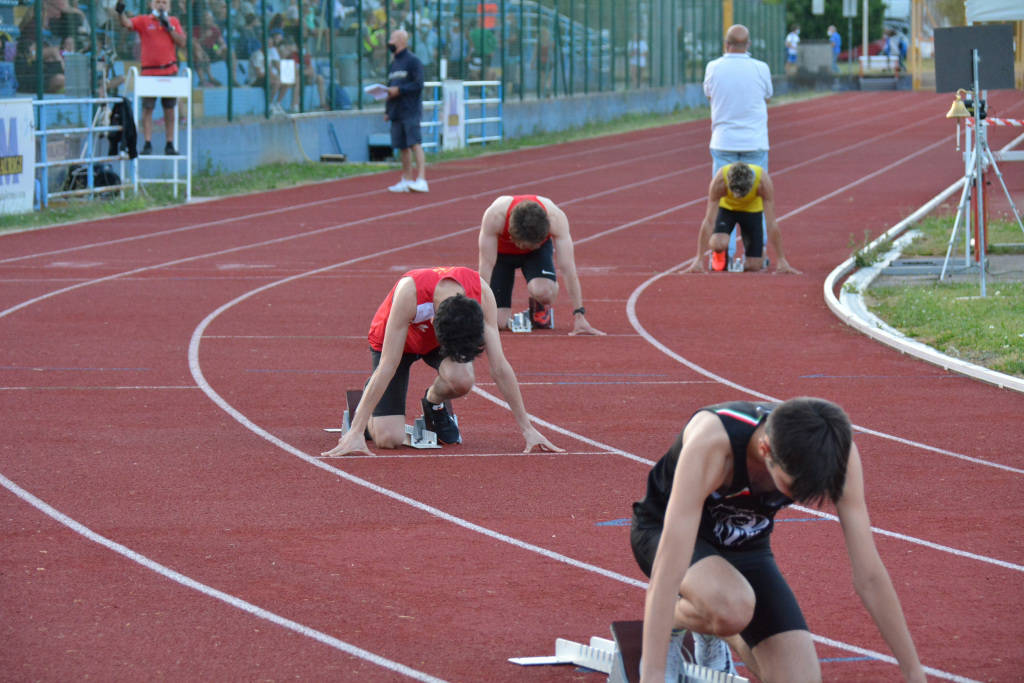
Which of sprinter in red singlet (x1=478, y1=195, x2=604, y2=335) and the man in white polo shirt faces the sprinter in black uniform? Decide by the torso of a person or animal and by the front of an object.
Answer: the sprinter in red singlet

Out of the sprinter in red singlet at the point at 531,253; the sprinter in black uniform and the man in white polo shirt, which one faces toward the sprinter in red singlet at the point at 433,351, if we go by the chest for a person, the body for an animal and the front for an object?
the sprinter in red singlet at the point at 531,253

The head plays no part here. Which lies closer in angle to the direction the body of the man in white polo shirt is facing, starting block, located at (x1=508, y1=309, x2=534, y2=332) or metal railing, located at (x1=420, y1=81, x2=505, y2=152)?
the metal railing

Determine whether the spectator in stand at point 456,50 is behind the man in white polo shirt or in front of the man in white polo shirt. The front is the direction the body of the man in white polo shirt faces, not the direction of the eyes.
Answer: in front

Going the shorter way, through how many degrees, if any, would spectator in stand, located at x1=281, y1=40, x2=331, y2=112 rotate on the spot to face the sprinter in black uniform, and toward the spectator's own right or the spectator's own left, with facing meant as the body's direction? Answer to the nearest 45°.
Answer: approximately 45° to the spectator's own right

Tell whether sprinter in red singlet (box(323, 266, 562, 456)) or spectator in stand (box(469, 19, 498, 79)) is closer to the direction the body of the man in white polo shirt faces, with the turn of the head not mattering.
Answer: the spectator in stand

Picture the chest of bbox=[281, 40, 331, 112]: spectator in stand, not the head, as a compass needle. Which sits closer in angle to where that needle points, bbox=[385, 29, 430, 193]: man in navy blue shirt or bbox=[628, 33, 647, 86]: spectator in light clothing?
the man in navy blue shirt

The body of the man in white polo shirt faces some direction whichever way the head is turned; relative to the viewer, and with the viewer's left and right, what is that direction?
facing away from the viewer

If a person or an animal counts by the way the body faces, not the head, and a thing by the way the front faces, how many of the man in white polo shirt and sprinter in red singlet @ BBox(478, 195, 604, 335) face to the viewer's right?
0

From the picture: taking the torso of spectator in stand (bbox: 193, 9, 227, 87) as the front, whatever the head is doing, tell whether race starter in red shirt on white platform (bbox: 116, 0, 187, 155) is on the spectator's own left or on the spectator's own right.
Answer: on the spectator's own right

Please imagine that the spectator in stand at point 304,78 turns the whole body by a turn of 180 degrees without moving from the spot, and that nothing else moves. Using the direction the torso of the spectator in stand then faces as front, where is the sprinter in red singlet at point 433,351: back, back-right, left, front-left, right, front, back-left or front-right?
back-left

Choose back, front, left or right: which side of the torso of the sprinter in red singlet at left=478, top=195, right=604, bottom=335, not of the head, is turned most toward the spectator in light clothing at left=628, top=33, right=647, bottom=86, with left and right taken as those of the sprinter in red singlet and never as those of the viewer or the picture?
back

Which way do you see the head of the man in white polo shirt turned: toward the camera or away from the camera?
away from the camera
